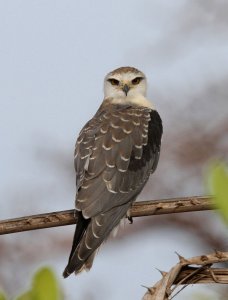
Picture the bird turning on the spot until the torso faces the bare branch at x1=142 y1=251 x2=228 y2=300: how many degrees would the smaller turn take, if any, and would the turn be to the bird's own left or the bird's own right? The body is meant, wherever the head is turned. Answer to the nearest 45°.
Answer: approximately 135° to the bird's own right

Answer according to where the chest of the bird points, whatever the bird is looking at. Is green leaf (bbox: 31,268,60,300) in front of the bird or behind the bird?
behind

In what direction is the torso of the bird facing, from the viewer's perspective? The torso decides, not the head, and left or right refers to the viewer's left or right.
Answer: facing away from the viewer and to the right of the viewer

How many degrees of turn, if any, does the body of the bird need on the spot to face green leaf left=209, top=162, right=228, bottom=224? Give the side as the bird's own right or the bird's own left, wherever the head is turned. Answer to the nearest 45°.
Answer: approximately 135° to the bird's own right
